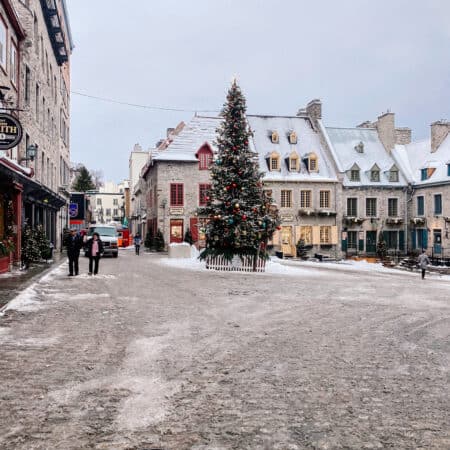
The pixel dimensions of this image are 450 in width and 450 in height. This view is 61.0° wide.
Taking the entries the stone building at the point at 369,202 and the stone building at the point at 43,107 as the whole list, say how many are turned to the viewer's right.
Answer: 1

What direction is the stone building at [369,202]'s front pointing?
toward the camera

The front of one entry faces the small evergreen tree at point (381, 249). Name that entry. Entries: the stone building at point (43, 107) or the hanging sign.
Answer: the stone building

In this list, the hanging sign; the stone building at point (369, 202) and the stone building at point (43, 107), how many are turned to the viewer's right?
1

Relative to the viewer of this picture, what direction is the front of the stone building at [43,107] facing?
facing to the right of the viewer

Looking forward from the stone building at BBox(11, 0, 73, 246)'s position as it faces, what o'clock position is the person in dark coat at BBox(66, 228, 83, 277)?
The person in dark coat is roughly at 3 o'clock from the stone building.

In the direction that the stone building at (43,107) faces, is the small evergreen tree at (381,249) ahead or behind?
ahead

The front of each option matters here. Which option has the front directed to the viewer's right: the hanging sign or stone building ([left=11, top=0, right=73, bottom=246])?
the stone building

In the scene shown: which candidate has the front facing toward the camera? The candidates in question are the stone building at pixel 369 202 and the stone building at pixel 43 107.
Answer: the stone building at pixel 369 202

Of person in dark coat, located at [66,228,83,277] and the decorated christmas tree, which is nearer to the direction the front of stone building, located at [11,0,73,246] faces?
the decorated christmas tree

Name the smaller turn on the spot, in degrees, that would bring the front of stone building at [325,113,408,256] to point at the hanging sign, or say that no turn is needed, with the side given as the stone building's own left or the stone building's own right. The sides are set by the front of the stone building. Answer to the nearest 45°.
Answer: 0° — it already faces it

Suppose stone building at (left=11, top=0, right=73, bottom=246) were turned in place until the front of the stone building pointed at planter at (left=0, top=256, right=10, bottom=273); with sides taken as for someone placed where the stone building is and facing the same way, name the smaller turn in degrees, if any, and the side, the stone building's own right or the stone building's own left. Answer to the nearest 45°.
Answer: approximately 90° to the stone building's own right
